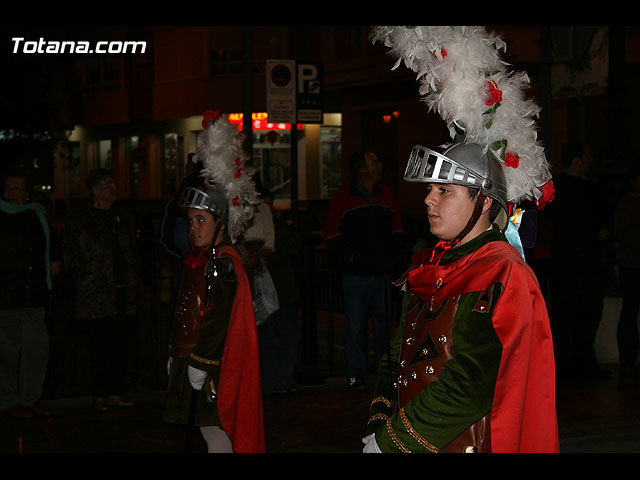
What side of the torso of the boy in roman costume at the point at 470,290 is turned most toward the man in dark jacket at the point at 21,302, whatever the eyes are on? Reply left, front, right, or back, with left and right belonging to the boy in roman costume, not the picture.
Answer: right

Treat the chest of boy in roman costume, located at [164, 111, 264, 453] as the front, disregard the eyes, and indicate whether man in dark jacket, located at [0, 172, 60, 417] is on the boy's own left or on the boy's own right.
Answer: on the boy's own right

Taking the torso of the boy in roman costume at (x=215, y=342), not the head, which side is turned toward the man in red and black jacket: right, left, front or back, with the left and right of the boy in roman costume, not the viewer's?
back

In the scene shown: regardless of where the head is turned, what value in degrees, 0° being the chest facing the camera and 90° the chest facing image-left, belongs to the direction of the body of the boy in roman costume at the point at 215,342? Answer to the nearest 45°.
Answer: approximately 45°

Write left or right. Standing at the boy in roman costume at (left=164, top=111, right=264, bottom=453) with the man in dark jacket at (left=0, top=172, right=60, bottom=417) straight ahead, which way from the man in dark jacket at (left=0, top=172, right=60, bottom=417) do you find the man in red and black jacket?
right

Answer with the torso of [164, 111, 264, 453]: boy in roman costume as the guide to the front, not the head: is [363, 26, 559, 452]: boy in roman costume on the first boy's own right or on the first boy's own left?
on the first boy's own left

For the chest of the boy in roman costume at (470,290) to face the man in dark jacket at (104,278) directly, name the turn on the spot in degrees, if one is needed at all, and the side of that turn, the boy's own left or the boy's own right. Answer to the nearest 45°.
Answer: approximately 90° to the boy's own right

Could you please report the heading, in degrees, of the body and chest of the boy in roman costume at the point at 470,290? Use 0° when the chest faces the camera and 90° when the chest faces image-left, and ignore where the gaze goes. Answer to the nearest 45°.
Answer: approximately 45°
